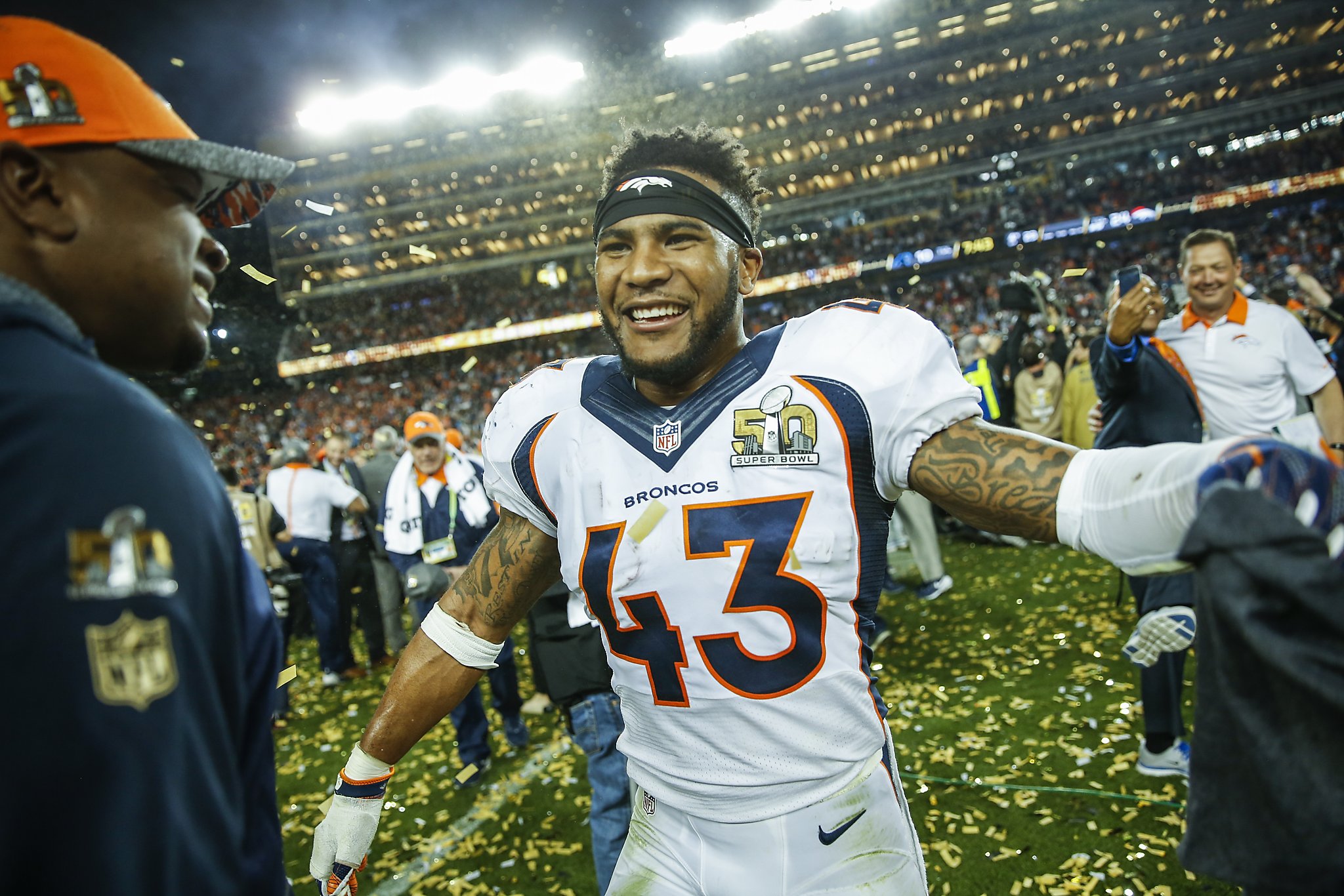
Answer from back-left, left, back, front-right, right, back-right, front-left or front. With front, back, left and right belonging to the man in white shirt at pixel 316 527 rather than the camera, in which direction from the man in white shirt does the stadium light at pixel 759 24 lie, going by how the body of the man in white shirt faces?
front

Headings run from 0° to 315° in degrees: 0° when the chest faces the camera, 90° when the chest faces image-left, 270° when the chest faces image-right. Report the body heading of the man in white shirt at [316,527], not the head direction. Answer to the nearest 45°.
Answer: approximately 225°

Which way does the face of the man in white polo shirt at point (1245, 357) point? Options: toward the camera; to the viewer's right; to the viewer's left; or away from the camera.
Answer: toward the camera

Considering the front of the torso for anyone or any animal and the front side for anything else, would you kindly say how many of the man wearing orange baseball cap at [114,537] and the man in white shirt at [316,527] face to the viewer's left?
0

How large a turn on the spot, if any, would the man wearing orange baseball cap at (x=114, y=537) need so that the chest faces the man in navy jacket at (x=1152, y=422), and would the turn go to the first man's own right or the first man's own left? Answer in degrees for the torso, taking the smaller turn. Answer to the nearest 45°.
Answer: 0° — they already face them

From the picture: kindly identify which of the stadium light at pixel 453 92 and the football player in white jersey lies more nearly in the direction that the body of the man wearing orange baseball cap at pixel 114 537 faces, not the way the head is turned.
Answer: the football player in white jersey

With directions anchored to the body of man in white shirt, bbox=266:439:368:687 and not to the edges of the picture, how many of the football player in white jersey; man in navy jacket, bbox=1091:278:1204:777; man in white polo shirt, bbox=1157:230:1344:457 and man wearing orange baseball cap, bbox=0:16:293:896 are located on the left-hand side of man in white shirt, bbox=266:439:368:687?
0

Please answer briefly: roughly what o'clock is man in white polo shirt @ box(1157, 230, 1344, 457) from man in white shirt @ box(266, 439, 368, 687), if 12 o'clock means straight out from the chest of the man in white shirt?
The man in white polo shirt is roughly at 3 o'clock from the man in white shirt.

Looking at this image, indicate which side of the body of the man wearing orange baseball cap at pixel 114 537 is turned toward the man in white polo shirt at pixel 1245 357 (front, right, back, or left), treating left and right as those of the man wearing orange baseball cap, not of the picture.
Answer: front

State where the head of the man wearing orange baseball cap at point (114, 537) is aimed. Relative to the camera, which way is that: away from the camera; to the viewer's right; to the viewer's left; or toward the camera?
to the viewer's right

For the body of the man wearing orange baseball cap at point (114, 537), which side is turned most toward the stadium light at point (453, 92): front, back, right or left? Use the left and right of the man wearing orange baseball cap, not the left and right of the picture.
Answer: left

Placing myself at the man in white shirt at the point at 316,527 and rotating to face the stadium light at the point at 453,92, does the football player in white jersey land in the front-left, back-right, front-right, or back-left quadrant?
back-right

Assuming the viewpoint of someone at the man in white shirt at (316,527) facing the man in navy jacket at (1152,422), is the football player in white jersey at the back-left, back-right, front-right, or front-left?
front-right

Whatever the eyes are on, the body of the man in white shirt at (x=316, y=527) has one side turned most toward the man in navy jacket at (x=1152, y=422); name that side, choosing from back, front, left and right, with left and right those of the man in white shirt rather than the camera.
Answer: right

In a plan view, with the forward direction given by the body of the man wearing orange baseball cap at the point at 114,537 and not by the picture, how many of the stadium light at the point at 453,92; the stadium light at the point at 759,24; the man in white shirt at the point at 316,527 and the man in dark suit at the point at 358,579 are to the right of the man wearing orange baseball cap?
0

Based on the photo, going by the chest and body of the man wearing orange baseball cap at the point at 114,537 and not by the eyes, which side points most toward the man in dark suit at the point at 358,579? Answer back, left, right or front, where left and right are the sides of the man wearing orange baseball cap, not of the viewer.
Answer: left

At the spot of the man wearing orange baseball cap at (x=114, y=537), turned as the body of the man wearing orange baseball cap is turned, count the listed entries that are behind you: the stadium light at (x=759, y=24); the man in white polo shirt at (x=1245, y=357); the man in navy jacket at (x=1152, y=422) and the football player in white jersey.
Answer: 0

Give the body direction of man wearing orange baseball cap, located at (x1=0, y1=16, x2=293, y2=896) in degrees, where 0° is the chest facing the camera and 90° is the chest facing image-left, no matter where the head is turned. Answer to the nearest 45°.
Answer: approximately 270°
